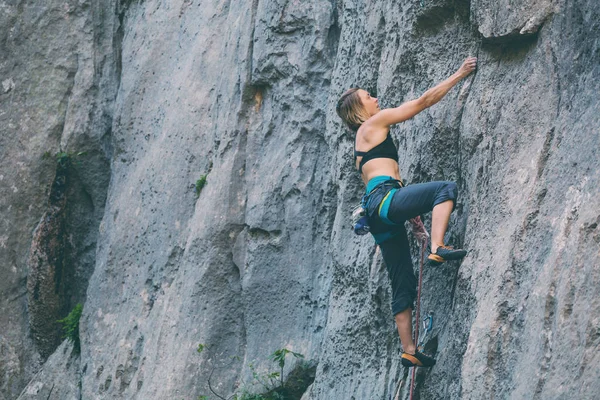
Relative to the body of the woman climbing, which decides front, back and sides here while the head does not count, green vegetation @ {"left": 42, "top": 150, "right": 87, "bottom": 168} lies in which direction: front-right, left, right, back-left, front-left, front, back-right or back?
back-left

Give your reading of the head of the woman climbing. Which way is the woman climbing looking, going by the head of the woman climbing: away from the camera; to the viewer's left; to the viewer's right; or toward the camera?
to the viewer's right

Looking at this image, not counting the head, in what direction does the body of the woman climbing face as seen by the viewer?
to the viewer's right

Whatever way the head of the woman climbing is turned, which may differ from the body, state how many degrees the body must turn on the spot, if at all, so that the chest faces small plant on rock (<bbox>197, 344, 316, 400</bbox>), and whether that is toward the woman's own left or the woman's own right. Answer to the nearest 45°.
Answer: approximately 135° to the woman's own left

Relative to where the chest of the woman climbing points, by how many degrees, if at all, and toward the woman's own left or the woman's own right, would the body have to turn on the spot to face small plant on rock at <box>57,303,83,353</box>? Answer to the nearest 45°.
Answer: approximately 135° to the woman's own left
